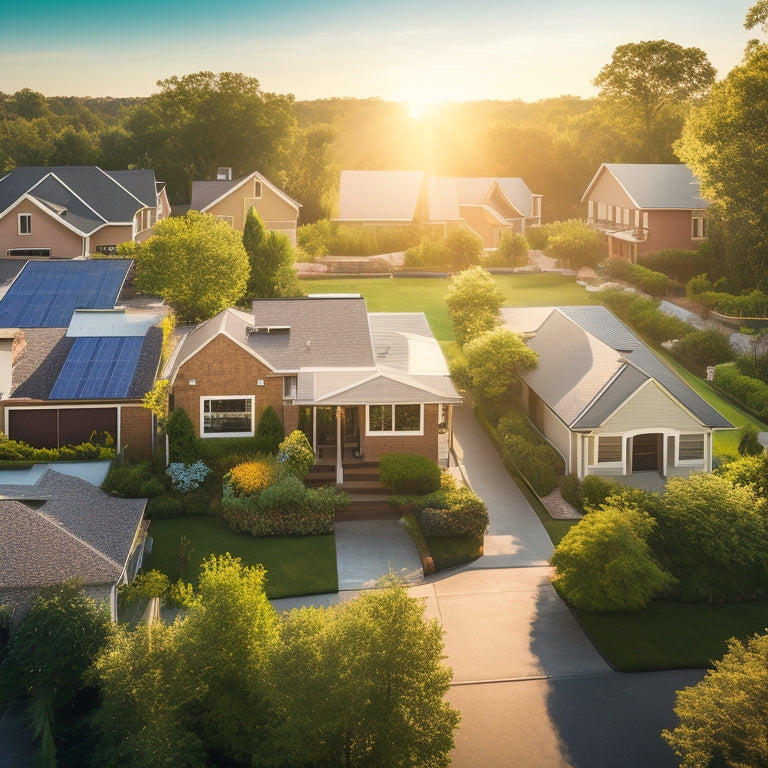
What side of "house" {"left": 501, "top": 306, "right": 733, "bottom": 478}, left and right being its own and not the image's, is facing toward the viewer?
front

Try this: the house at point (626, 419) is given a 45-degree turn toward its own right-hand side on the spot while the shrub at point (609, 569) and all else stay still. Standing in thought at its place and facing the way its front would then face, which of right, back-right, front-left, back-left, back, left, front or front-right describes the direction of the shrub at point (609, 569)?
front-left

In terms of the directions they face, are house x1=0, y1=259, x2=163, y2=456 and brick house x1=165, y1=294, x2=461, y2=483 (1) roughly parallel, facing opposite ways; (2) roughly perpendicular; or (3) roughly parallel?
roughly parallel

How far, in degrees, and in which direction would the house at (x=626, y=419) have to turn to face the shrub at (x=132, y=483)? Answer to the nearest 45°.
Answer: approximately 45° to its right

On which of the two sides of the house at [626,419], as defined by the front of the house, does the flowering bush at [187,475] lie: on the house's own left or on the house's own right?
on the house's own right

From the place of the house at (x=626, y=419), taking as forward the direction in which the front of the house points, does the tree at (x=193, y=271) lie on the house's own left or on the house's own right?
on the house's own right

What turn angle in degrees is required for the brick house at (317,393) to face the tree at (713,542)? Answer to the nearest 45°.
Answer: approximately 45° to its left

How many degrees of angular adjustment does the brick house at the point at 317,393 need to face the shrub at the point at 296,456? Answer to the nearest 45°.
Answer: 0° — it already faces it

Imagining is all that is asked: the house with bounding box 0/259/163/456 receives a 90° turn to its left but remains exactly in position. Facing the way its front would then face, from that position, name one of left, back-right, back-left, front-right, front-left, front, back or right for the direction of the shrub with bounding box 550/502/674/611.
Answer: front-right

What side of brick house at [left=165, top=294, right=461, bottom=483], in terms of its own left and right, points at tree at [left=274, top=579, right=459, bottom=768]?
front

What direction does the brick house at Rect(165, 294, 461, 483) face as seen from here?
toward the camera

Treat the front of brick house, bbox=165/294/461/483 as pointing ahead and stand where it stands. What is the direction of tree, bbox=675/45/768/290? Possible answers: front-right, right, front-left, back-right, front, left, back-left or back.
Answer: back-left

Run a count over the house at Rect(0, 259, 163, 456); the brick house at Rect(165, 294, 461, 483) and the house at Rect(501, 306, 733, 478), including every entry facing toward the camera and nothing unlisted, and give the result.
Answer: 3

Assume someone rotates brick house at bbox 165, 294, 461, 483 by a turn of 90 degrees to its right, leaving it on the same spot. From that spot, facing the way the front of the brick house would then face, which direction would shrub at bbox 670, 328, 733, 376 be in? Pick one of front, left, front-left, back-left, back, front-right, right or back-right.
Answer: back-right
